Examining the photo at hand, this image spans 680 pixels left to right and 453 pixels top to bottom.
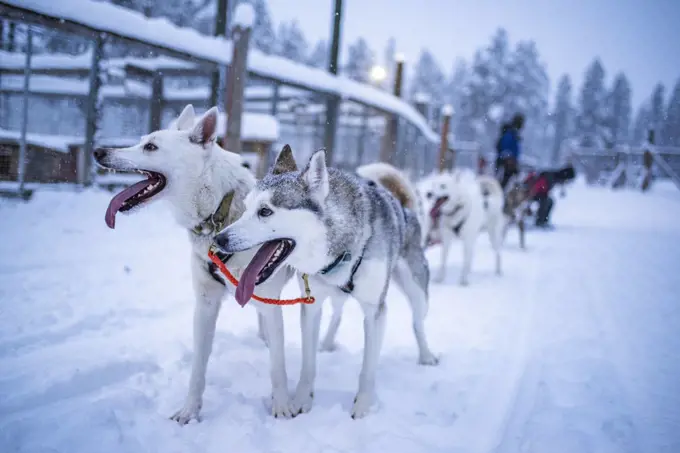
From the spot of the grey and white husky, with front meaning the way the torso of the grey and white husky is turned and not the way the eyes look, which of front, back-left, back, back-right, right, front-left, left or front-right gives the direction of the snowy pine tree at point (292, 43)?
back-right

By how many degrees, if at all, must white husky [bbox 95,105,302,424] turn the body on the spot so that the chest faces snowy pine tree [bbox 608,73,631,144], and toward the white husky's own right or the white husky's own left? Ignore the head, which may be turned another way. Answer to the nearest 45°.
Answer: approximately 180°

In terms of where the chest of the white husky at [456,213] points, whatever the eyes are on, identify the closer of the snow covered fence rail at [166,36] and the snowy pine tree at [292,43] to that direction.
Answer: the snow covered fence rail

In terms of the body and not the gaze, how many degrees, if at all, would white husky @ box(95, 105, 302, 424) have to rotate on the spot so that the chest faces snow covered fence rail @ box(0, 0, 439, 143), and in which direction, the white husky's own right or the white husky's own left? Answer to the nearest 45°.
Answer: approximately 135° to the white husky's own right

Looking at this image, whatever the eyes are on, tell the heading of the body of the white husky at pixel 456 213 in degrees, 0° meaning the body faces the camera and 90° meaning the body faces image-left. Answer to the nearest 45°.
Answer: approximately 45°

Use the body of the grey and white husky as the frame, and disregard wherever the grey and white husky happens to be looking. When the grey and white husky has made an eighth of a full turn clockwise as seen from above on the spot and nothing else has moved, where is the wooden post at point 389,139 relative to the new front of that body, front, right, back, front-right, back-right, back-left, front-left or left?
right

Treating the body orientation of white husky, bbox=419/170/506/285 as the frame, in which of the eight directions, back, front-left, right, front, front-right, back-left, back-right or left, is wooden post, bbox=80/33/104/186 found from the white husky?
front-right

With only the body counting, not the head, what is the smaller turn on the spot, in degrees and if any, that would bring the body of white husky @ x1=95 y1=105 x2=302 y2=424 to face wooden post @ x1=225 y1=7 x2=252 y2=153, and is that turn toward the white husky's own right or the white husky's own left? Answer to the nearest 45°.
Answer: approximately 135° to the white husky's own right

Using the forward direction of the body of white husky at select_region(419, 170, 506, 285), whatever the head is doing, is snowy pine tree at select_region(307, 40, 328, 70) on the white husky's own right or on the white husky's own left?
on the white husky's own right

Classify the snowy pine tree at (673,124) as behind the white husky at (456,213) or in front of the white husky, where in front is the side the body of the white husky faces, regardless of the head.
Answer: behind
